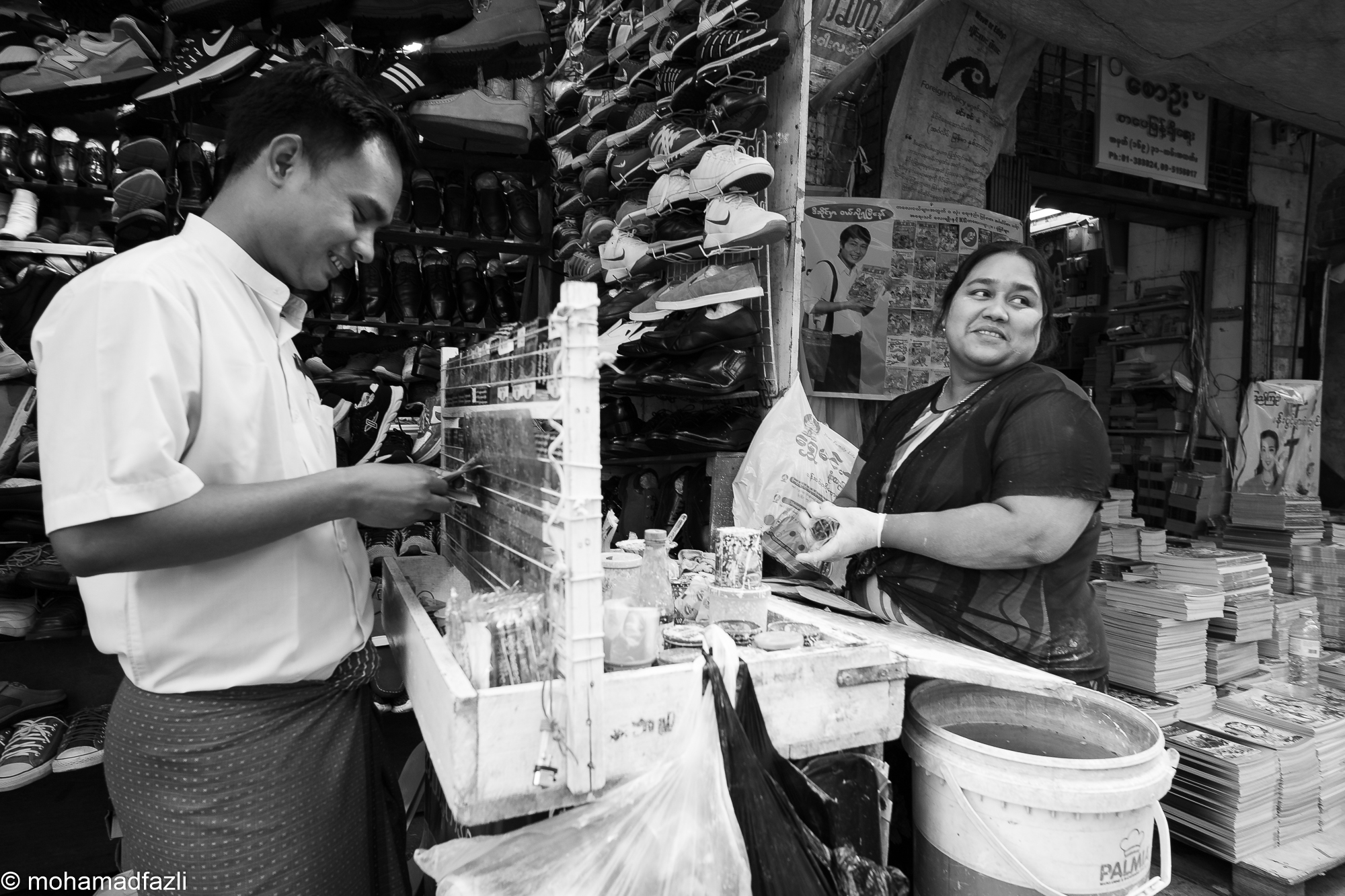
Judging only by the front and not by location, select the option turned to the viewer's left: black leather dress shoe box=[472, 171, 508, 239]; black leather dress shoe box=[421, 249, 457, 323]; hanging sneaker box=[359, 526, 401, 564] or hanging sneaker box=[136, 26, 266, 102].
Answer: hanging sneaker box=[136, 26, 266, 102]

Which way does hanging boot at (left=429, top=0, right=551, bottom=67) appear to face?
to the viewer's left

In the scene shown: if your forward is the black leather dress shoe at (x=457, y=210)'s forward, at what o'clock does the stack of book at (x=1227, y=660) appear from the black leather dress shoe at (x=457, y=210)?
The stack of book is roughly at 10 o'clock from the black leather dress shoe.

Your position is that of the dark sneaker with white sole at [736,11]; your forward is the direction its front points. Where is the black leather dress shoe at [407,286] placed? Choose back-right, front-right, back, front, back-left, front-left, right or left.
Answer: back

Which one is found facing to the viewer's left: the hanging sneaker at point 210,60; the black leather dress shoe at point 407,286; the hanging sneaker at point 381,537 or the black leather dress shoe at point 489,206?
the hanging sneaker at point 210,60

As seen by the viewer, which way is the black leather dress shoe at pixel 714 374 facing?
to the viewer's left

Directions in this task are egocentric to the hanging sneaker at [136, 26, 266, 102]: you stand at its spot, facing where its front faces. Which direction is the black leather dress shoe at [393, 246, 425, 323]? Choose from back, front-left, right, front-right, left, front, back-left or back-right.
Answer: back-right

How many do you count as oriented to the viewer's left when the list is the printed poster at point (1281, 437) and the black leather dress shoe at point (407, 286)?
0

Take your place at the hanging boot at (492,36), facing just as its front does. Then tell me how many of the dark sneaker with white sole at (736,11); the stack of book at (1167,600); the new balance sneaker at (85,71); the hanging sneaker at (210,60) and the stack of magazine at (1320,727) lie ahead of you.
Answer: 2

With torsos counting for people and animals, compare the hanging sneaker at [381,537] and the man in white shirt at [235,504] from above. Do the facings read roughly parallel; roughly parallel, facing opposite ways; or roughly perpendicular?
roughly perpendicular
